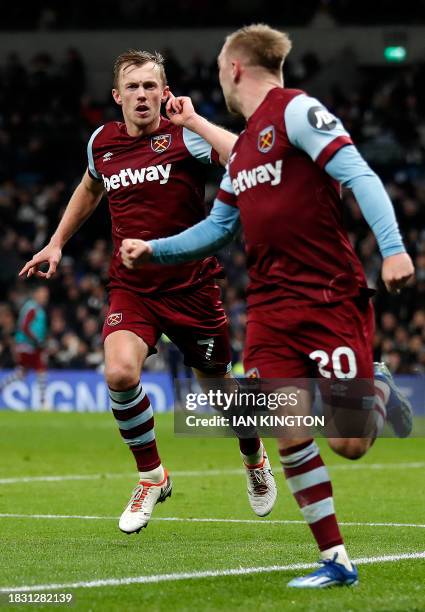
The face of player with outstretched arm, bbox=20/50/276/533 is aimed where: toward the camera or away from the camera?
toward the camera

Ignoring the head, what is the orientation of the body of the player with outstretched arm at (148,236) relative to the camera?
toward the camera

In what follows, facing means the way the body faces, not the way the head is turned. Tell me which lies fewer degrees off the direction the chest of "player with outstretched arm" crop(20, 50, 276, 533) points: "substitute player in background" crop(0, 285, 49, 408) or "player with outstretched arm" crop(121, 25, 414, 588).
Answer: the player with outstretched arm

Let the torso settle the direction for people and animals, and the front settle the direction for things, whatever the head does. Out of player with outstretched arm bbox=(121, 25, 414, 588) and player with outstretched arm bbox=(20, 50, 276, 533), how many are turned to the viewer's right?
0

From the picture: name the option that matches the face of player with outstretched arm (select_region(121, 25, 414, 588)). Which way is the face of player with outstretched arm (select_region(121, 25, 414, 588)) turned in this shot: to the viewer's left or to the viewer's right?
to the viewer's left

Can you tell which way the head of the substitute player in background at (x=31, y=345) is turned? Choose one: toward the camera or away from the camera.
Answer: toward the camera
